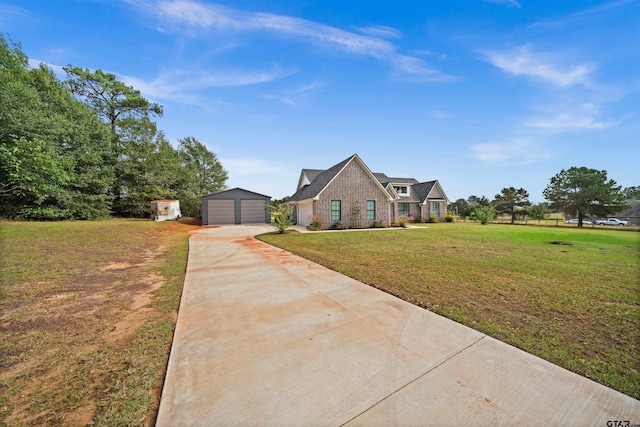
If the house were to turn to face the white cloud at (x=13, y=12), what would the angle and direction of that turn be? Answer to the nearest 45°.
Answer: approximately 90° to its right

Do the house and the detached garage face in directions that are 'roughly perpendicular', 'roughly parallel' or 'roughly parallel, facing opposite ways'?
roughly parallel

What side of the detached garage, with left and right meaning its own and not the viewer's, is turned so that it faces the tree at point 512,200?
left

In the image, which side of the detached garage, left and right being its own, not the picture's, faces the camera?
front

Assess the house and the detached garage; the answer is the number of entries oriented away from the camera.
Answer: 0

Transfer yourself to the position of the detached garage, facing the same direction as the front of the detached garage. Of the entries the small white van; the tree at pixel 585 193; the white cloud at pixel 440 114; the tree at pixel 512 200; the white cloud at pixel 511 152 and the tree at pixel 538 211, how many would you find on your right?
1

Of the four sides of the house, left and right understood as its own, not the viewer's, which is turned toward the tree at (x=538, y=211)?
left

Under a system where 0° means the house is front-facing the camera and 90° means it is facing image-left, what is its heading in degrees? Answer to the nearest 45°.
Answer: approximately 315°

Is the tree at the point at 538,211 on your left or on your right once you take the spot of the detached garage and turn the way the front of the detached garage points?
on your left

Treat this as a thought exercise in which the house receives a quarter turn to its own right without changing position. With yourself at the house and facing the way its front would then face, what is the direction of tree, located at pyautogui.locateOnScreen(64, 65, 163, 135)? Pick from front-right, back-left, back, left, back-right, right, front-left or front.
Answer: front-right

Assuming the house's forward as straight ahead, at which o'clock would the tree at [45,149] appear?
The tree is roughly at 4 o'clock from the house.
